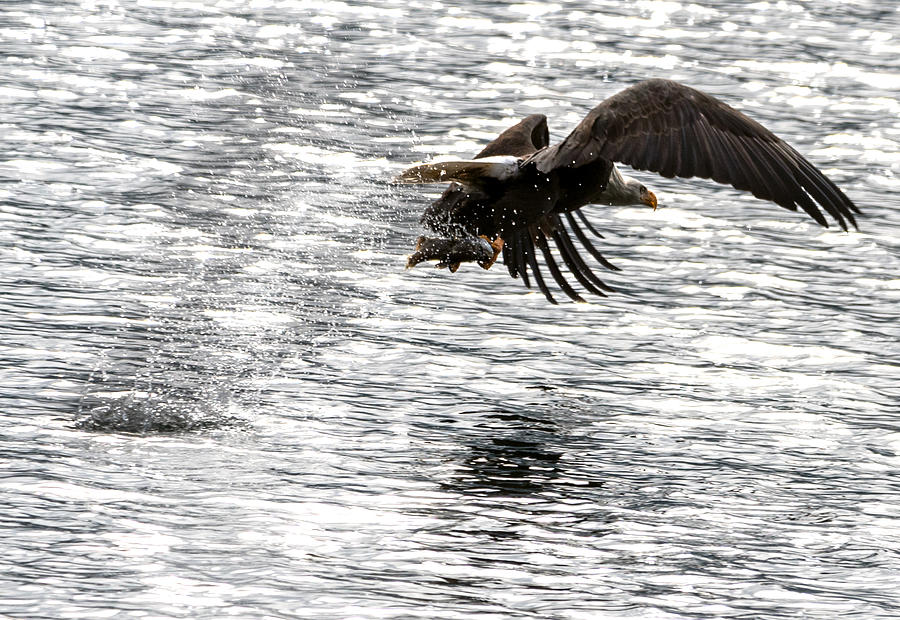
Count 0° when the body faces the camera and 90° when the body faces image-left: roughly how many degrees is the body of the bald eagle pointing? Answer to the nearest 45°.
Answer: approximately 225°
